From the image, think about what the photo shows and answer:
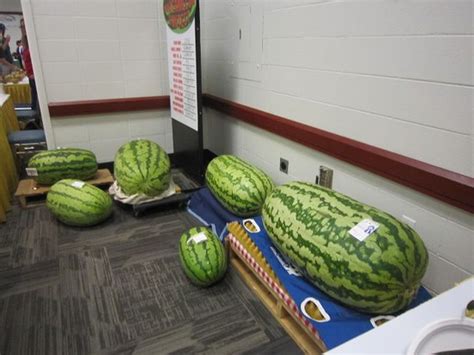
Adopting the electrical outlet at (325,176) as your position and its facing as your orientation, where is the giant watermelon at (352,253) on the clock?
The giant watermelon is roughly at 10 o'clock from the electrical outlet.

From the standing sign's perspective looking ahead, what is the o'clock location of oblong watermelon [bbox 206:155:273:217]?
The oblong watermelon is roughly at 10 o'clock from the standing sign.

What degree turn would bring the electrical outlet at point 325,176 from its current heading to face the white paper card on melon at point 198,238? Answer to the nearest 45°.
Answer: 0° — it already faces it

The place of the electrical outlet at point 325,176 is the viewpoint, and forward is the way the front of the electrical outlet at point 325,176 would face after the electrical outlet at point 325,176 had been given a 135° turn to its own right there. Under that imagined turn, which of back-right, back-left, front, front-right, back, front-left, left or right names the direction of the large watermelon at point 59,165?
left

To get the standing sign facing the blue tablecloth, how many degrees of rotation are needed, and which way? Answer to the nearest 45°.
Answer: approximately 45° to its left

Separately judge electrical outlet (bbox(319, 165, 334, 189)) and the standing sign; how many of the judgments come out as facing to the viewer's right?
0

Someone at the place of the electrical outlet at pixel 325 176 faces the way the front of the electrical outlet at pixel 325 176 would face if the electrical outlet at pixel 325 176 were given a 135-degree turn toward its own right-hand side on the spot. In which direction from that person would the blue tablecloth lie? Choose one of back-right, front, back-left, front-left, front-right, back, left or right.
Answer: back

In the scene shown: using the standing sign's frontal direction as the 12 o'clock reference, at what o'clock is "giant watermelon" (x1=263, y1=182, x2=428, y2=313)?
The giant watermelon is roughly at 10 o'clock from the standing sign.

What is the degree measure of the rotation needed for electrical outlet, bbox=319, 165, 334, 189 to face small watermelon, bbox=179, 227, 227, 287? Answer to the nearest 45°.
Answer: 0° — it already faces it

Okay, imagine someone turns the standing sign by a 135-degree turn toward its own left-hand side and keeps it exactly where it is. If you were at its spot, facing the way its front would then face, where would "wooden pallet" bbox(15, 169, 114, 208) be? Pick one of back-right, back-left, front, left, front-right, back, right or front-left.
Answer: back

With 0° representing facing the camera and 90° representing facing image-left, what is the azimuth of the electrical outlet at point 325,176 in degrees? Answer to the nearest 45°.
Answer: approximately 45°

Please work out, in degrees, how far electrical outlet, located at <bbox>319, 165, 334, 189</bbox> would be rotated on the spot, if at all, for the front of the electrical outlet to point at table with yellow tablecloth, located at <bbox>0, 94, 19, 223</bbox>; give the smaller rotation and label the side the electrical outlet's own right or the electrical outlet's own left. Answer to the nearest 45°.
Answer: approximately 45° to the electrical outlet's own right

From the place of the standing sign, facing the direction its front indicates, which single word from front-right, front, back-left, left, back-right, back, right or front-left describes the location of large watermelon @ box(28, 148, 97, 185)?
front-right
